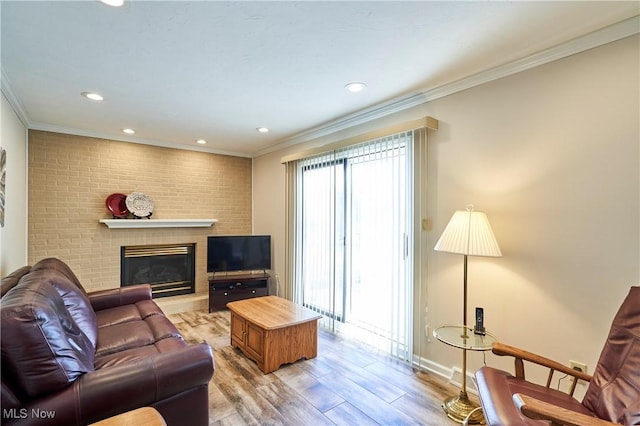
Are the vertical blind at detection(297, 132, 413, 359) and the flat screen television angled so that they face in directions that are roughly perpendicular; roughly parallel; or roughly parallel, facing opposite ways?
roughly perpendicular

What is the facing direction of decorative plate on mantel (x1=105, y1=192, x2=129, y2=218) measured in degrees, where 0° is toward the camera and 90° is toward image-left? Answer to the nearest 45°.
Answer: approximately 0°

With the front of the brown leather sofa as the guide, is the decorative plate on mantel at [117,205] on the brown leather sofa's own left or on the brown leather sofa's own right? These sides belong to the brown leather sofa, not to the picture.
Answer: on the brown leather sofa's own left

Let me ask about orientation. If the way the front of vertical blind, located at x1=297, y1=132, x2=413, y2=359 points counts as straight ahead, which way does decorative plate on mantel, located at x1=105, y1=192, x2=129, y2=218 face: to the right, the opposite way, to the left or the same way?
to the left

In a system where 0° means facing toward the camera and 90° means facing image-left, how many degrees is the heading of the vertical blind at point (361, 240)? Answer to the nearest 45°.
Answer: approximately 45°

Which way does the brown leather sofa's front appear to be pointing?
to the viewer's right

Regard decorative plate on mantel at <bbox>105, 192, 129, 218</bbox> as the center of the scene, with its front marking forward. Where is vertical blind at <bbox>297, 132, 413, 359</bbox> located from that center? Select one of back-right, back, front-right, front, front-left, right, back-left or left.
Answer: front-left

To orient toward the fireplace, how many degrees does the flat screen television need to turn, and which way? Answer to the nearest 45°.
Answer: approximately 90° to its right

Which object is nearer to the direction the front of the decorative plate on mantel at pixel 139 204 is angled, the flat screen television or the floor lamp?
the floor lamp

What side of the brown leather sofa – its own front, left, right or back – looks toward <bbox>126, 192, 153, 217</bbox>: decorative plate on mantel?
left

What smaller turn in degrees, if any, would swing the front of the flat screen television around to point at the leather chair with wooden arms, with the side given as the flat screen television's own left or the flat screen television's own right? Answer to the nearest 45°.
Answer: approximately 45° to the flat screen television's own left

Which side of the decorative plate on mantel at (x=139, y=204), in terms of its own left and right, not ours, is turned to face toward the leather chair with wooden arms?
front
